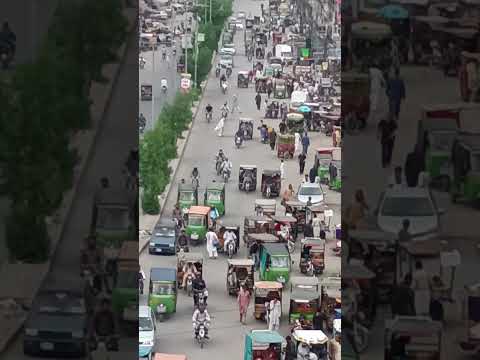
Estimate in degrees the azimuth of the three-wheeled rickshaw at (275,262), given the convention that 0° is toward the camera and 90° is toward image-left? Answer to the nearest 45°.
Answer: approximately 315°

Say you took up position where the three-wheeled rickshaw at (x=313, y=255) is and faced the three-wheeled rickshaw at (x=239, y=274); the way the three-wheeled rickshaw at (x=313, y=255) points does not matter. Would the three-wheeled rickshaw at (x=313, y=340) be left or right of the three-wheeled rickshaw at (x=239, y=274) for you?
left

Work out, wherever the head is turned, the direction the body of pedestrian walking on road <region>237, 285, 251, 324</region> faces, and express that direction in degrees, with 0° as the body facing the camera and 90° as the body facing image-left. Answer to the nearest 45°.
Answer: approximately 0°
